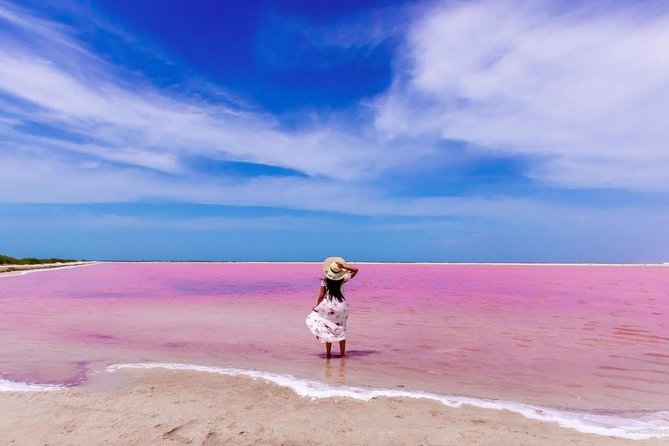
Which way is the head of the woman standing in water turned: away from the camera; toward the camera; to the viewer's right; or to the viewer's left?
away from the camera

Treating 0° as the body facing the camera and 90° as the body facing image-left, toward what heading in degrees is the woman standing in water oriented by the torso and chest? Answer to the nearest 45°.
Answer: approximately 180°
